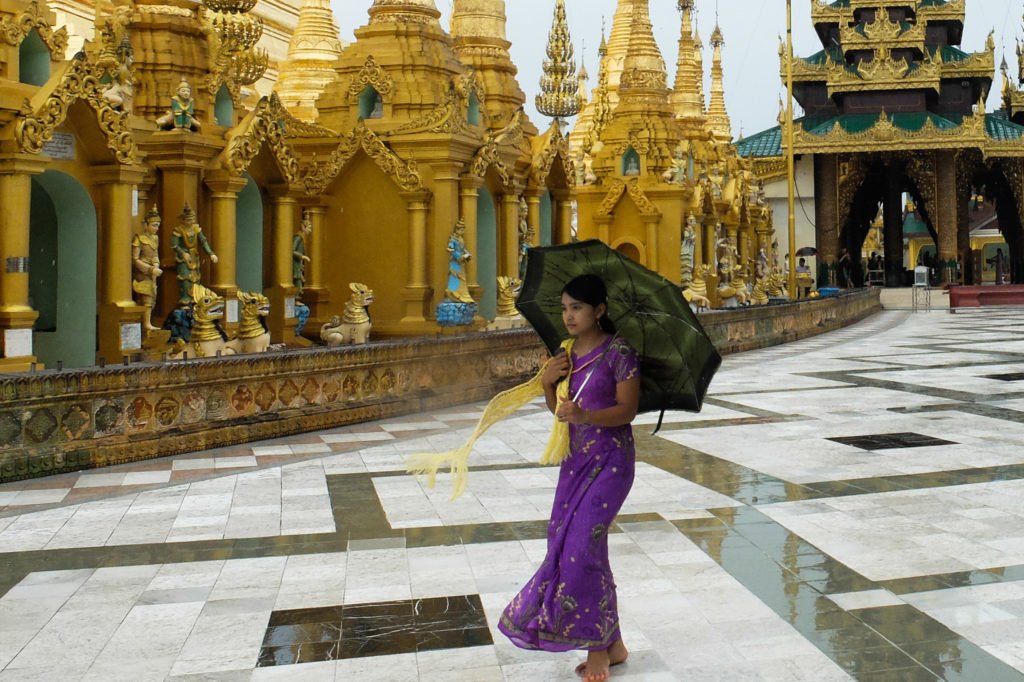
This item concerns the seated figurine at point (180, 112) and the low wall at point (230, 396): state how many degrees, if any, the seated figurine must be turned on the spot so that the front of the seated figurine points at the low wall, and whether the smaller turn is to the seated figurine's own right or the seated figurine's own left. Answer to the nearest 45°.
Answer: approximately 45° to the seated figurine's own right

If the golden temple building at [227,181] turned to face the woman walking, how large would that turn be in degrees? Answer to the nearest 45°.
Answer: approximately 45° to its right

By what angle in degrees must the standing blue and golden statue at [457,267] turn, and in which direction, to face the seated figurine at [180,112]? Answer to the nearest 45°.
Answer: approximately 90° to its right

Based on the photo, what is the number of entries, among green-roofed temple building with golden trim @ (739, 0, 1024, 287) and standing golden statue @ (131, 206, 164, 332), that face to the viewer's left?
0

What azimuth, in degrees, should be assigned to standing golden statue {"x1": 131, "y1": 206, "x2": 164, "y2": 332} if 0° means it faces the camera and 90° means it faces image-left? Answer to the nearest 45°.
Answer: approximately 315°

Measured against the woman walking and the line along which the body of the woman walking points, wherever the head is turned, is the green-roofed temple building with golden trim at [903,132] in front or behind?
behind

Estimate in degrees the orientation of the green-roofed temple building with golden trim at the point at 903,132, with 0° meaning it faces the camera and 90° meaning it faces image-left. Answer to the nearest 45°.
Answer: approximately 0°

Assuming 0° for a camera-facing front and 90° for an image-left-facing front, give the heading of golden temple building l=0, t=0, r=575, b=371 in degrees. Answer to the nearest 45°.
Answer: approximately 315°
